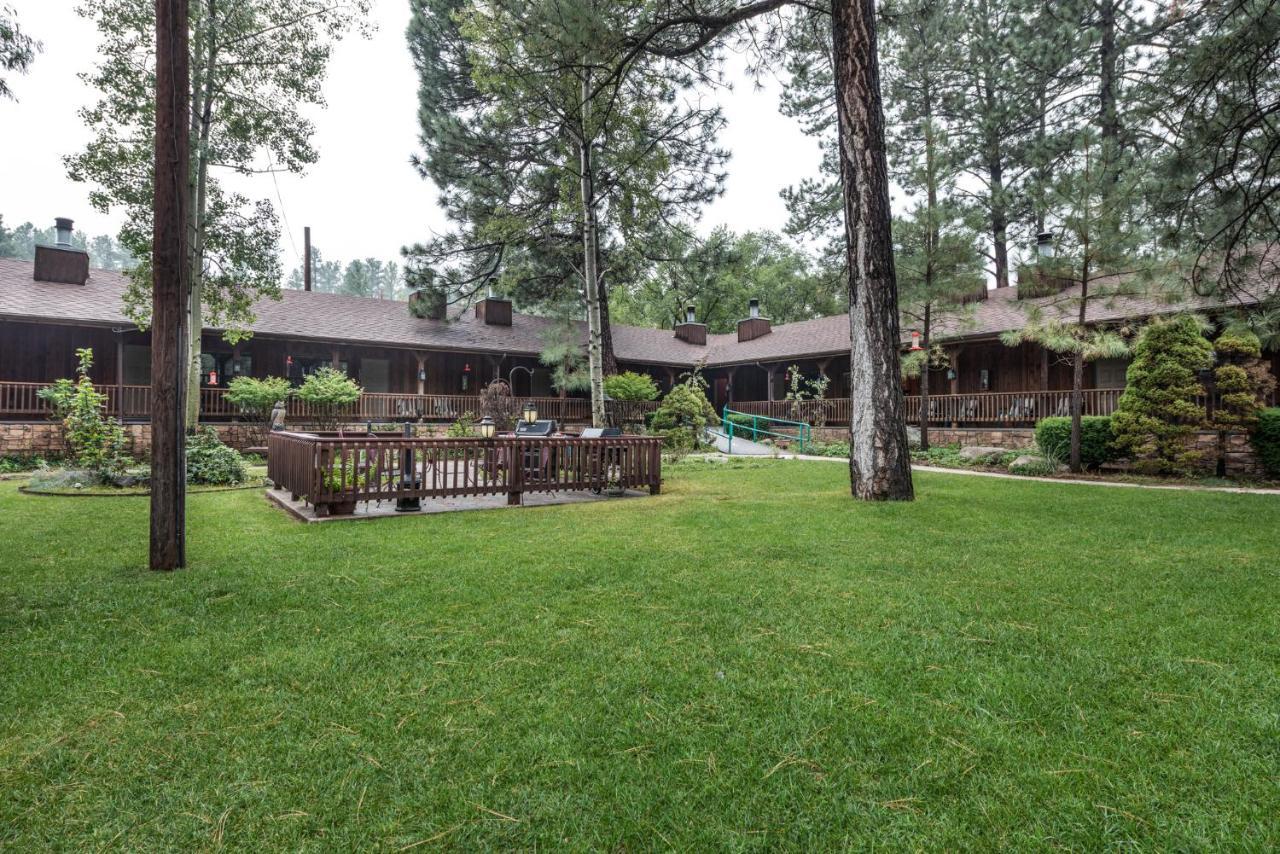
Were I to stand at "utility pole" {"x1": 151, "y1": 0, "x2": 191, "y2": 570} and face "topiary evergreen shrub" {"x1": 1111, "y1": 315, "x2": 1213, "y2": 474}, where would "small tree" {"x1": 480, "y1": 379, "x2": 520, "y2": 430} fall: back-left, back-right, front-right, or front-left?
front-left

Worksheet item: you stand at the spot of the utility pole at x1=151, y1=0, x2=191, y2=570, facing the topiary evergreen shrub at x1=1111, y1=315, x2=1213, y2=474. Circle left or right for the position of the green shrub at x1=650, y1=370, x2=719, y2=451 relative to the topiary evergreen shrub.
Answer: left

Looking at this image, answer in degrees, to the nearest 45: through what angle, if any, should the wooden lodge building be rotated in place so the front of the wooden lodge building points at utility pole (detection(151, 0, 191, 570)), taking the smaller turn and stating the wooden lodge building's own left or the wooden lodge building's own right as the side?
0° — it already faces it

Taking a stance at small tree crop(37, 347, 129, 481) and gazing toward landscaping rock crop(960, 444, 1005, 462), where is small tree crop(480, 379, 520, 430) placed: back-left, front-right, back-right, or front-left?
front-left

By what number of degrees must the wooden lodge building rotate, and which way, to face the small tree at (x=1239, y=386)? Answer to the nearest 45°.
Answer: approximately 45° to its left

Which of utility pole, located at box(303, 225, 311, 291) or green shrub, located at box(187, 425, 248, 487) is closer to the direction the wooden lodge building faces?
the green shrub

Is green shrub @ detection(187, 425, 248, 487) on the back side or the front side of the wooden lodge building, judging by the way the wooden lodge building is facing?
on the front side

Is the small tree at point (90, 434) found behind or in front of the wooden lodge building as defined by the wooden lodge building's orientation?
in front

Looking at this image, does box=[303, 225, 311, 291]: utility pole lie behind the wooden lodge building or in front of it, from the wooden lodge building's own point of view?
behind

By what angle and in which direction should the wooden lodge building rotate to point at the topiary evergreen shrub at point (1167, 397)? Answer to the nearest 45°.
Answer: approximately 45° to its left

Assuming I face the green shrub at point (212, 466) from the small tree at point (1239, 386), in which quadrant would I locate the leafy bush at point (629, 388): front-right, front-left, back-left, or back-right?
front-right

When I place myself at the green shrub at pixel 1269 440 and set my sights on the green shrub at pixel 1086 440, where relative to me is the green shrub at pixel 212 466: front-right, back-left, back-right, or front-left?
front-left

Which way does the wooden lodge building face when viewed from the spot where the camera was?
facing the viewer
